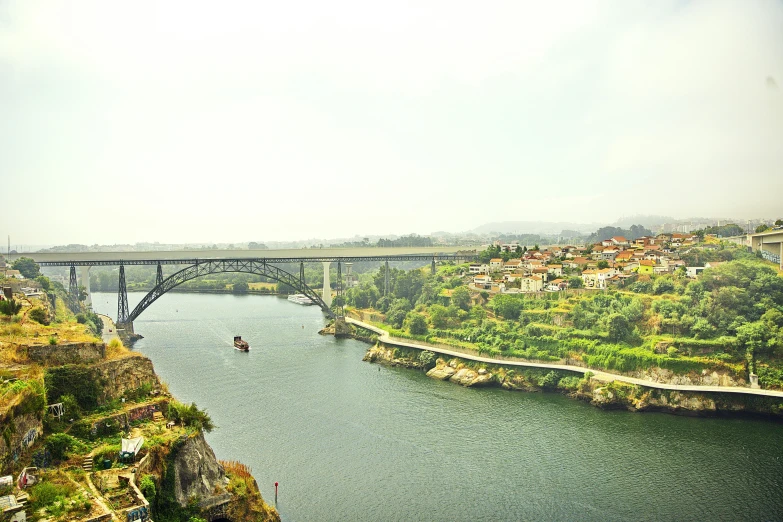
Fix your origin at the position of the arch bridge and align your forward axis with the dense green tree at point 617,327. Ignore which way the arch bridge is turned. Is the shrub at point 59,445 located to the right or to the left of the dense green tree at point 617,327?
right

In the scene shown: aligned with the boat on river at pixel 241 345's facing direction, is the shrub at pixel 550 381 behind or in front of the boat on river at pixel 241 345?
in front

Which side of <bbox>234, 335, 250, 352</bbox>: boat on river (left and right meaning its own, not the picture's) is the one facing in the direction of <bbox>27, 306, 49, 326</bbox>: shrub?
right

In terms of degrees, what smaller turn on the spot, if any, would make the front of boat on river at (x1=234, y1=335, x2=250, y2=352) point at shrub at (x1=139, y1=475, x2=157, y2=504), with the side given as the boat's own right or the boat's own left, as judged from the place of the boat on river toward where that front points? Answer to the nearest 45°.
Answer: approximately 45° to the boat's own right

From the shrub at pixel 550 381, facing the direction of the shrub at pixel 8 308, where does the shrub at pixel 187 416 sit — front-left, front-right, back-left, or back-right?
front-left

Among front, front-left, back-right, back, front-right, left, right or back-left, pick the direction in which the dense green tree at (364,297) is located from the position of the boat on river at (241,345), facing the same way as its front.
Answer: left

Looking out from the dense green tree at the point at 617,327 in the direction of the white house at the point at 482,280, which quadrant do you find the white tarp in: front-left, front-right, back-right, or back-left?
back-left

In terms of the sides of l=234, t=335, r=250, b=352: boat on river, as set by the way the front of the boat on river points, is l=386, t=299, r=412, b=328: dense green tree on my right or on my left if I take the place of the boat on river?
on my left

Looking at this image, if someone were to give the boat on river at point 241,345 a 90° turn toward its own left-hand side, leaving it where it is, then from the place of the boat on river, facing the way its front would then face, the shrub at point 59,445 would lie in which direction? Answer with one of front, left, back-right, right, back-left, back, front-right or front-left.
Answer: back-right

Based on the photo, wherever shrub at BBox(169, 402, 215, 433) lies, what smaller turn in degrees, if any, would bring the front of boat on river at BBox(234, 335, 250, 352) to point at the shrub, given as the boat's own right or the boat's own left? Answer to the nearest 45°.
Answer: approximately 45° to the boat's own right

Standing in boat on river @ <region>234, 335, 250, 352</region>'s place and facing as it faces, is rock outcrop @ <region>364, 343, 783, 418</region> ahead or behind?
ahead

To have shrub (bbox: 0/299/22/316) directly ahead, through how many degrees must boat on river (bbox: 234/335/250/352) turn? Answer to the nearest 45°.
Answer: approximately 90° to its right

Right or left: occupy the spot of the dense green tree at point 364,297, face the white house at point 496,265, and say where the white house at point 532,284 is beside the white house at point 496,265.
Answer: right

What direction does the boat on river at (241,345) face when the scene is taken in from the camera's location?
facing the viewer and to the right of the viewer
